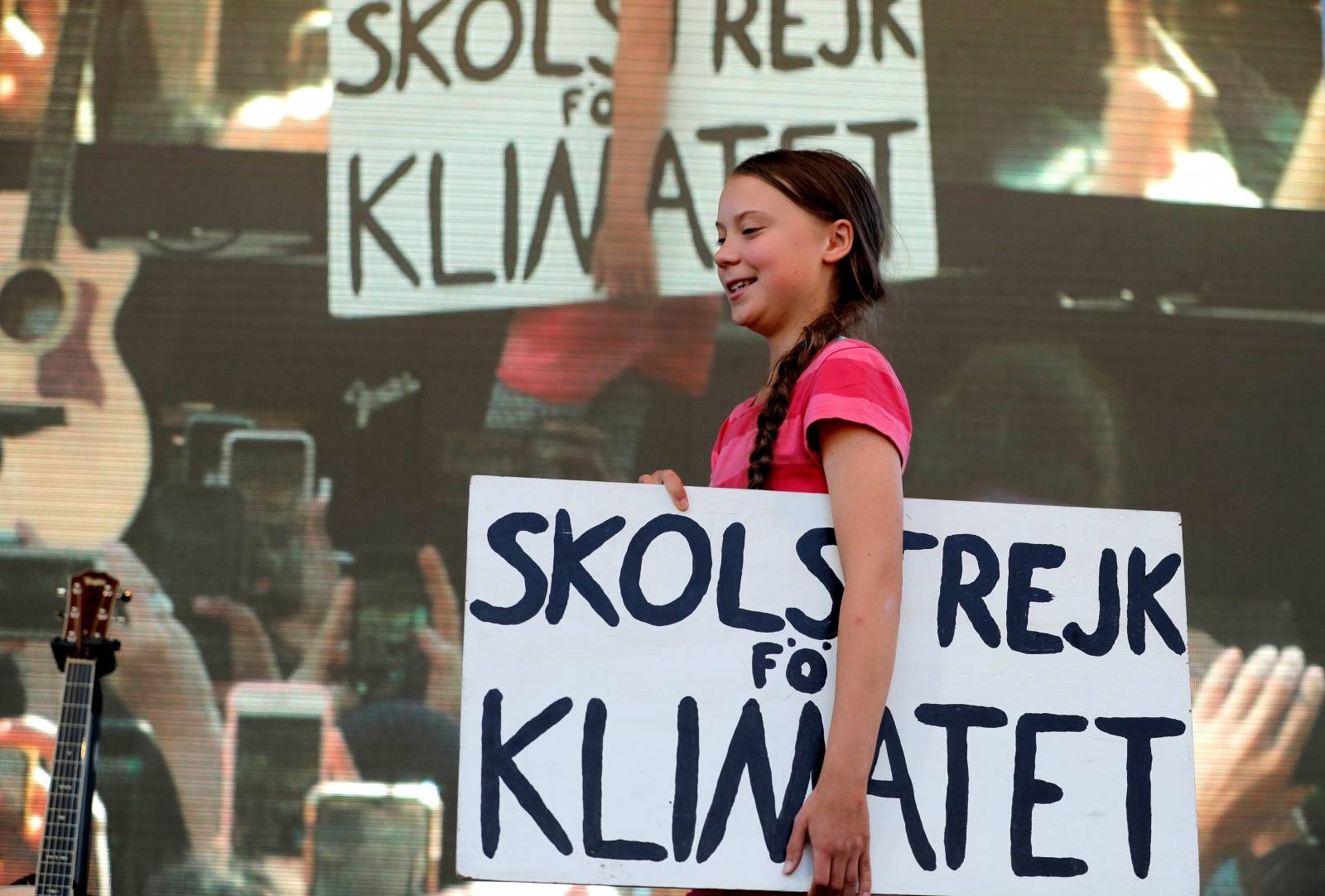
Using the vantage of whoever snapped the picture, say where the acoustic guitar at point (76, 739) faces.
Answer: facing the viewer
